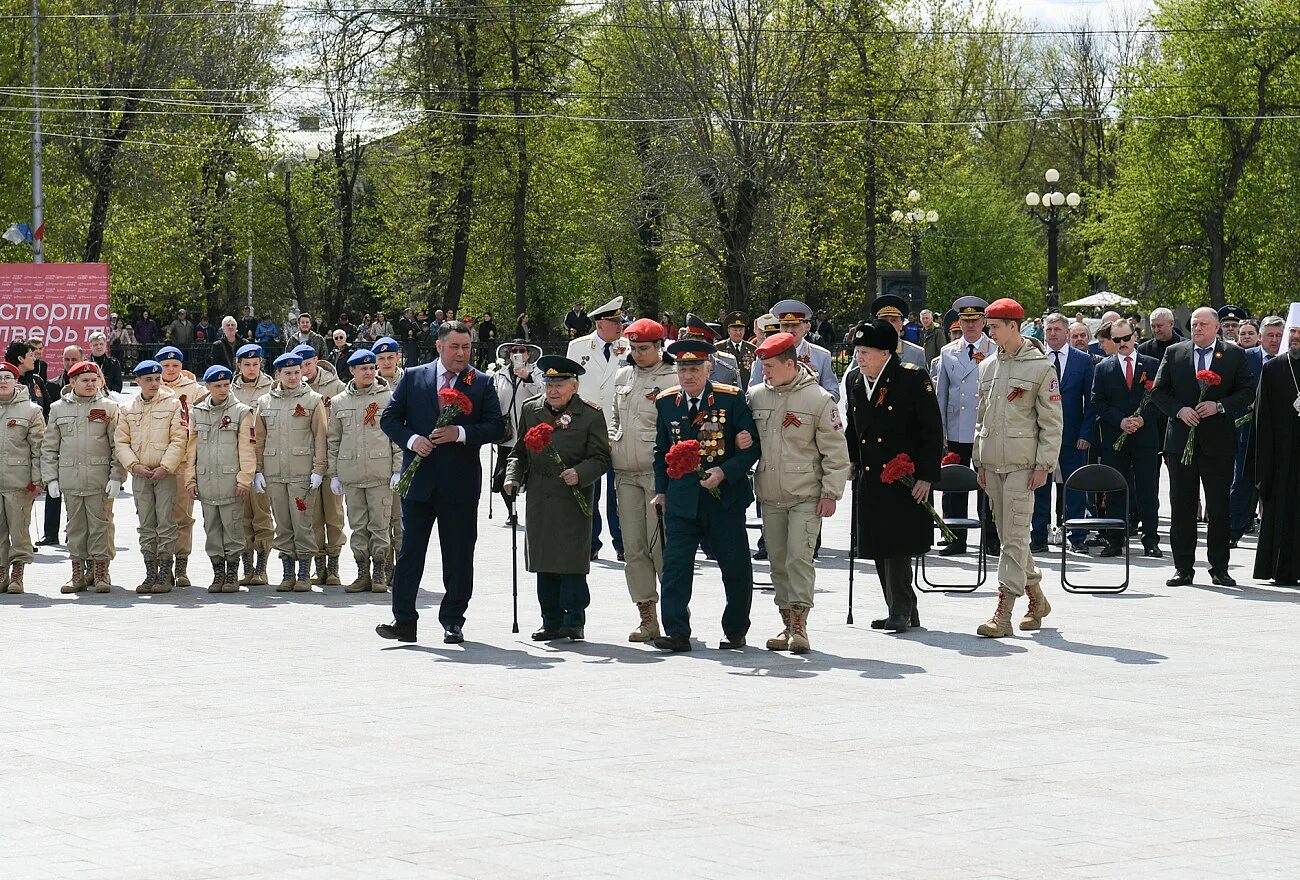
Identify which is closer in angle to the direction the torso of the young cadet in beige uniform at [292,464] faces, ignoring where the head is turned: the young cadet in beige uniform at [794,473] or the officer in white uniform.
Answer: the young cadet in beige uniform

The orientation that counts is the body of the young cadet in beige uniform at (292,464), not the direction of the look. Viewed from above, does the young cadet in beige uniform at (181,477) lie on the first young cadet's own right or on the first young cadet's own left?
on the first young cadet's own right

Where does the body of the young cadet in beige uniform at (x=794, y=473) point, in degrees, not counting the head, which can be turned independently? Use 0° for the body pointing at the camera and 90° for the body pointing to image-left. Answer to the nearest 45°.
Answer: approximately 45°

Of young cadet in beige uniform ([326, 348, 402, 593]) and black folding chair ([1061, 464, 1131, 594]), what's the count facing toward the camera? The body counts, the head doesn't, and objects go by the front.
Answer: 2

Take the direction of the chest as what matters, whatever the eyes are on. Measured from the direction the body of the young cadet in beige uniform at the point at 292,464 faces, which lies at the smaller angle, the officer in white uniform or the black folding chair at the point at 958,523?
the black folding chair

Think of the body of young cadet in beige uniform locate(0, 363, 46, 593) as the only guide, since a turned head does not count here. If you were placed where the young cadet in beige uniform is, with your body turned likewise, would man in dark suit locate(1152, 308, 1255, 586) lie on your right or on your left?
on your left

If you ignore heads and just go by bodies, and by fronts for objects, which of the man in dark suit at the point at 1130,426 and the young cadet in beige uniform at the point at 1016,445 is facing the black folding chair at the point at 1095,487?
the man in dark suit

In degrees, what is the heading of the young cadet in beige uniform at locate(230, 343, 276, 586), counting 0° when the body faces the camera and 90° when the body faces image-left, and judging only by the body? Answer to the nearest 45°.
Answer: approximately 0°

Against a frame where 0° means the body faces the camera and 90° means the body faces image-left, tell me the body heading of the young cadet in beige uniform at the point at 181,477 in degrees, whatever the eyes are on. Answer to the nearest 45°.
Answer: approximately 0°

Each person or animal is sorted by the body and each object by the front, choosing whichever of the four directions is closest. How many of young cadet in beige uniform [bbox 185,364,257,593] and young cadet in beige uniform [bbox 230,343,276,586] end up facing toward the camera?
2
